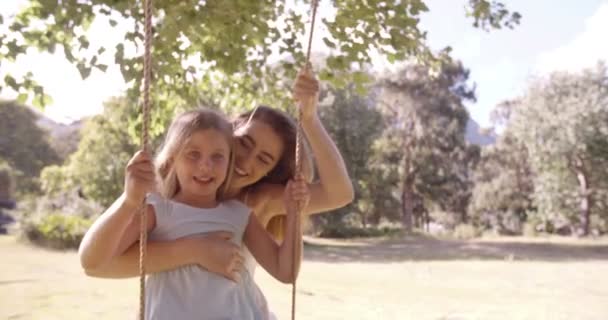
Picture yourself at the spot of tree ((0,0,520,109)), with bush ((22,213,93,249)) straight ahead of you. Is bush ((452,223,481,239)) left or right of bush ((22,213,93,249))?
right

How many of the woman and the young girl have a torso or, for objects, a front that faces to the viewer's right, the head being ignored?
0

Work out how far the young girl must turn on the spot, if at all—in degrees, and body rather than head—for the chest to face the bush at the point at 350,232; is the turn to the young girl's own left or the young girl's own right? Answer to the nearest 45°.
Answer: approximately 180°

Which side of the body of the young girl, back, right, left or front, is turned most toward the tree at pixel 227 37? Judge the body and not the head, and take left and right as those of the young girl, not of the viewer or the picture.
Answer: back

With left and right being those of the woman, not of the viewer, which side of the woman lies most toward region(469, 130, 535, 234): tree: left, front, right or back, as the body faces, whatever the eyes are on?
back

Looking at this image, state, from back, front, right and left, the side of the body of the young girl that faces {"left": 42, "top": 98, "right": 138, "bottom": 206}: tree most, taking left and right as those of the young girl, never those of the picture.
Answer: back

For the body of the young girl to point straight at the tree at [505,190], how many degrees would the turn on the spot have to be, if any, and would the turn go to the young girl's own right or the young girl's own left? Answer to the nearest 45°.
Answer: approximately 135° to the young girl's own left

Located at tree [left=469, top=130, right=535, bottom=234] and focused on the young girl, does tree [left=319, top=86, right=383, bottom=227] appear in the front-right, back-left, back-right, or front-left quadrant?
front-right

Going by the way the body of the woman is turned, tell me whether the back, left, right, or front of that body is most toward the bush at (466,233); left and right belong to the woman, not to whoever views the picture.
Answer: back

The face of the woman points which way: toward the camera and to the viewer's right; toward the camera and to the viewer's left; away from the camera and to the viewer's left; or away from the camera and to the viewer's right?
toward the camera and to the viewer's left

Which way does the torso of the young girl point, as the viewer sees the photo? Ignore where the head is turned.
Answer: toward the camera

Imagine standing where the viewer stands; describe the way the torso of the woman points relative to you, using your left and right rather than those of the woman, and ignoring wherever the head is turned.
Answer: facing the viewer and to the left of the viewer

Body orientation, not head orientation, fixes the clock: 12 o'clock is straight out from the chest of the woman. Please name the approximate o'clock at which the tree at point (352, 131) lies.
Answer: The tree is roughly at 5 o'clock from the woman.
